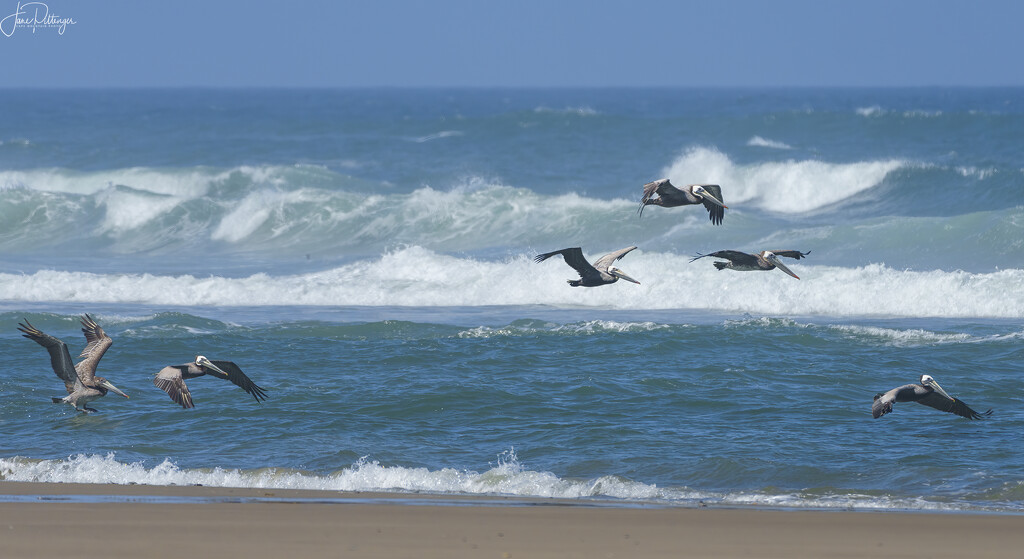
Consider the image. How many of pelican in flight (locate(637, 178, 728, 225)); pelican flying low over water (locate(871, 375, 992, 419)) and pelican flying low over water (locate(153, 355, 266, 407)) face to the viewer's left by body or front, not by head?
0

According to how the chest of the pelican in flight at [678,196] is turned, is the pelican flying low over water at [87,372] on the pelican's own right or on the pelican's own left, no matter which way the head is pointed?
on the pelican's own right

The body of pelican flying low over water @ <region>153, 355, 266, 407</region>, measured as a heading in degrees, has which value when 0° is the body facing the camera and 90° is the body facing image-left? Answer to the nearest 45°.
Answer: approximately 315°

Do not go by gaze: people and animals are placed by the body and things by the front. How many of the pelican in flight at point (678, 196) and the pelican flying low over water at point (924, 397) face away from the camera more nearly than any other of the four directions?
0

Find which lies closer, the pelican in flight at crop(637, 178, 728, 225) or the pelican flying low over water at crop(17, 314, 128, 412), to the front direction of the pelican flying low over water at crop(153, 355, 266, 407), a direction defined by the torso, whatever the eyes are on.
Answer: the pelican in flight

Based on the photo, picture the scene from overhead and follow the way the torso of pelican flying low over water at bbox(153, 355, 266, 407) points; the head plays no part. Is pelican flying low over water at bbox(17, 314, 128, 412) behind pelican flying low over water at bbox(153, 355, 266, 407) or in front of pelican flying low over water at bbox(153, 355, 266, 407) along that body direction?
behind

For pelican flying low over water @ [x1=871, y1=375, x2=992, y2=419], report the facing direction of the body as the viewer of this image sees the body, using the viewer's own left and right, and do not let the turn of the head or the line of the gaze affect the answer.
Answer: facing the viewer and to the right of the viewer

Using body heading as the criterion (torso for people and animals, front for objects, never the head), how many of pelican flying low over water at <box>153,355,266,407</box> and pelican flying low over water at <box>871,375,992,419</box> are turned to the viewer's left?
0

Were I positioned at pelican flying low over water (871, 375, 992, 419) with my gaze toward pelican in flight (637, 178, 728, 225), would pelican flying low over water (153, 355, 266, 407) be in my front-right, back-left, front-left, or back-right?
front-left
